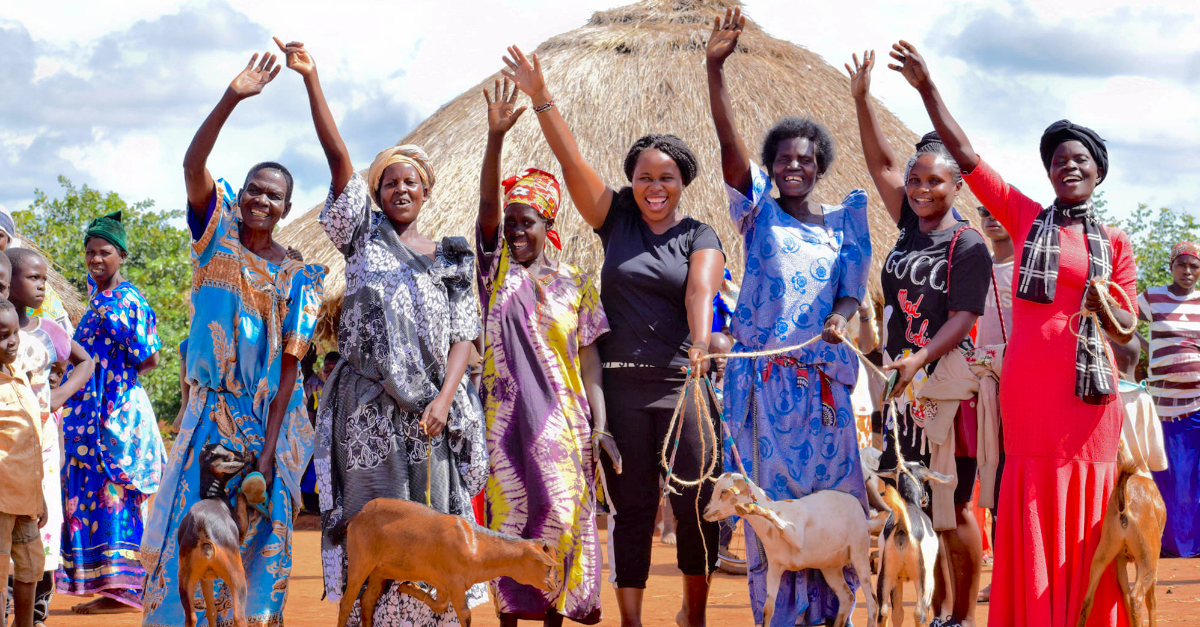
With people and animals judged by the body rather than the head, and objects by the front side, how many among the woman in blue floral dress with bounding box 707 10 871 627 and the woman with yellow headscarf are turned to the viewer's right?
0

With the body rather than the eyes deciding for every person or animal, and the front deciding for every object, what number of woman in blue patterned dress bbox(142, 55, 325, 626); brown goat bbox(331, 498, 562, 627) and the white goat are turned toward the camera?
1

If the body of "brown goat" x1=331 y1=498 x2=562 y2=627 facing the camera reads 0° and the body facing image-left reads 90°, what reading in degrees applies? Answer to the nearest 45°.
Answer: approximately 270°

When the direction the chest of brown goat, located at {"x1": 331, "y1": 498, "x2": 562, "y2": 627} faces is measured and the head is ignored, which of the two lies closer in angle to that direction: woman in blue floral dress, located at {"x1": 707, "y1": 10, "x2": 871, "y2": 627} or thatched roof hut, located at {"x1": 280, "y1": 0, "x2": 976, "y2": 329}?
the woman in blue floral dress

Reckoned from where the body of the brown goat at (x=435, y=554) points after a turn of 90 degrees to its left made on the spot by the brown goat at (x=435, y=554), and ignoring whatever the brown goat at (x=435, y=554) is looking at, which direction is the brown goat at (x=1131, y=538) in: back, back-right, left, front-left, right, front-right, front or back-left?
right

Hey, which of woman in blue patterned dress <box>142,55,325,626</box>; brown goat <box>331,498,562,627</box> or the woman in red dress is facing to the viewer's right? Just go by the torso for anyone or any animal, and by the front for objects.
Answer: the brown goat

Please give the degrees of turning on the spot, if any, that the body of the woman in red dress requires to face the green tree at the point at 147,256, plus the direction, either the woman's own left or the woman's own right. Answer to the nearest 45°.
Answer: approximately 135° to the woman's own right

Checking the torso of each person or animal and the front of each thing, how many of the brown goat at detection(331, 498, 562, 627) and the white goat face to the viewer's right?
1

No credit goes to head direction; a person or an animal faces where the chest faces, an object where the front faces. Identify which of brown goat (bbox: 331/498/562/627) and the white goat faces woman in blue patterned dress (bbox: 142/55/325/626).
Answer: the white goat

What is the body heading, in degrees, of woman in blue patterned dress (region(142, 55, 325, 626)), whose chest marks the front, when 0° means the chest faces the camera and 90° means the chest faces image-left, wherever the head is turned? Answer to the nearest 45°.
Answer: approximately 0°

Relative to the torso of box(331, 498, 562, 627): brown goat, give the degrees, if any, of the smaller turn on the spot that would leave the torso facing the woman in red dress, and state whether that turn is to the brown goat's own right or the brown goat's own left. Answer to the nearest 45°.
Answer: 0° — it already faces them

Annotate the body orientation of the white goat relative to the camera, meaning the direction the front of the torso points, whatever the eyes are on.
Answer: to the viewer's left
